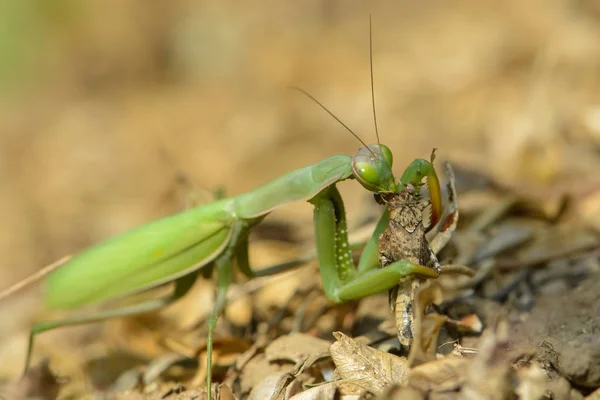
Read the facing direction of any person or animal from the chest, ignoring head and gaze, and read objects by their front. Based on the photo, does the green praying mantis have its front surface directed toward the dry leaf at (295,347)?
no

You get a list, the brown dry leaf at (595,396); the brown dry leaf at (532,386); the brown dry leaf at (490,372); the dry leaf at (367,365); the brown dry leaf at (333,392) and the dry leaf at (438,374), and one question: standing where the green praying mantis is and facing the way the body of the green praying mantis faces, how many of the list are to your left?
0

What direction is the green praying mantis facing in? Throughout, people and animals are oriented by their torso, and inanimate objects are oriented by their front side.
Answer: to the viewer's right

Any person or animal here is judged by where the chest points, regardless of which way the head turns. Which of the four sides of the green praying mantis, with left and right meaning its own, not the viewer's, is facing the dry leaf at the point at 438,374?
front

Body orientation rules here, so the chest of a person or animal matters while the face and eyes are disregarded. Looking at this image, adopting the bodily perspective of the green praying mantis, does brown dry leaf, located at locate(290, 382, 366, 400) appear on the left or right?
on its right

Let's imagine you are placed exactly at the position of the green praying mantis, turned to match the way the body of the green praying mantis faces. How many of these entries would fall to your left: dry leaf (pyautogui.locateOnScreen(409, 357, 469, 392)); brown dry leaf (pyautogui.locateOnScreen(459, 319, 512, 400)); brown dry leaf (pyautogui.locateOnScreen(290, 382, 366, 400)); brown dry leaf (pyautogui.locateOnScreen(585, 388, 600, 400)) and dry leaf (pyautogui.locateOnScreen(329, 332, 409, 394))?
0

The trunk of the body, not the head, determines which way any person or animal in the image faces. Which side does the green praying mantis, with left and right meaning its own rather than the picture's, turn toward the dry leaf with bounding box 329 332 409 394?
front
